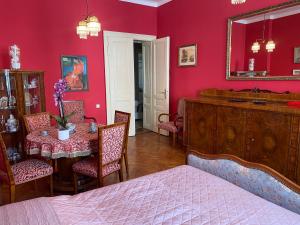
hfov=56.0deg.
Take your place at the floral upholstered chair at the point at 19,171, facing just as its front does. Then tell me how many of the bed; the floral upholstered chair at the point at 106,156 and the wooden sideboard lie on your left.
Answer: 0

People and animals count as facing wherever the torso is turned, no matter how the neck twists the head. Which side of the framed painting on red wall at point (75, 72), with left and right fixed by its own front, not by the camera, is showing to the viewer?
front

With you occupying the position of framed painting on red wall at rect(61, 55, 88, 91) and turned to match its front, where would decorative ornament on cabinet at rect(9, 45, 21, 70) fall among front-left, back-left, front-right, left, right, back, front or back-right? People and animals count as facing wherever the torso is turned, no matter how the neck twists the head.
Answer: front-right

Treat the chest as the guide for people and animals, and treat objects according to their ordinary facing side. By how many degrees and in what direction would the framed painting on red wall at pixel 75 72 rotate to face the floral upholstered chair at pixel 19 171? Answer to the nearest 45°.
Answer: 0° — it already faces it

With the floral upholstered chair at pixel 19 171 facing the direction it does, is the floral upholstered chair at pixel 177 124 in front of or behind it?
in front

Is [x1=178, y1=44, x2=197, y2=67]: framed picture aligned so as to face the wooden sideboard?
no

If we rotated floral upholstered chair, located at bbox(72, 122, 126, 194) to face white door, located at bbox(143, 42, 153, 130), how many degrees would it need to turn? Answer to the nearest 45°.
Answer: approximately 45° to its right

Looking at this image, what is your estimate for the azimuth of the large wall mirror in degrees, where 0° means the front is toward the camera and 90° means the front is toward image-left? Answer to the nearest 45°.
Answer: approximately 45°

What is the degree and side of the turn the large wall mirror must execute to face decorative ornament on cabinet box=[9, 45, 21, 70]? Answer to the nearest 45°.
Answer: approximately 45° to its right

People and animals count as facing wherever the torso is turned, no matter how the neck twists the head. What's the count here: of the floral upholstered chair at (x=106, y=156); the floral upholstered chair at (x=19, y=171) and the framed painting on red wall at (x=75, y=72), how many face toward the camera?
1

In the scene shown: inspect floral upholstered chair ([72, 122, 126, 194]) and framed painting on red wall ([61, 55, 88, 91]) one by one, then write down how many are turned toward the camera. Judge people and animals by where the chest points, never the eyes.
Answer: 1

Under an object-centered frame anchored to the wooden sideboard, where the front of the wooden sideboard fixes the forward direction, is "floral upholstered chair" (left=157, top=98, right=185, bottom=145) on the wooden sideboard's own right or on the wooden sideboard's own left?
on the wooden sideboard's own right

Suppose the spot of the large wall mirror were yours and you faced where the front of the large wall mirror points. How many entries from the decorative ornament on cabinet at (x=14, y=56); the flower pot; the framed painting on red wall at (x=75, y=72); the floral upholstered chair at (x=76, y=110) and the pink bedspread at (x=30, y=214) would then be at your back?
0

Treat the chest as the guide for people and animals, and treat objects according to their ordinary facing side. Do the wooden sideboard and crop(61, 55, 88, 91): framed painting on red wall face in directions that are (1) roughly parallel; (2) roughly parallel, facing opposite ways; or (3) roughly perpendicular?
roughly perpendicular

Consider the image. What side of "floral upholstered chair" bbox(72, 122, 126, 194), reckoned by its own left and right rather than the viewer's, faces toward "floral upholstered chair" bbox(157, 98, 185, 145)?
right

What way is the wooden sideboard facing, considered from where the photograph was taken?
facing the viewer and to the left of the viewer

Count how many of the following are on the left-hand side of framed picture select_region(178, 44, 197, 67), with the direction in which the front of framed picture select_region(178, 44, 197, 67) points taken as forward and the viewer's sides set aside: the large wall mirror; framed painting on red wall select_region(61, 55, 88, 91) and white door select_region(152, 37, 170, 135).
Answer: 1

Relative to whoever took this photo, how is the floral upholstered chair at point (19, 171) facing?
facing away from the viewer and to the right of the viewer
